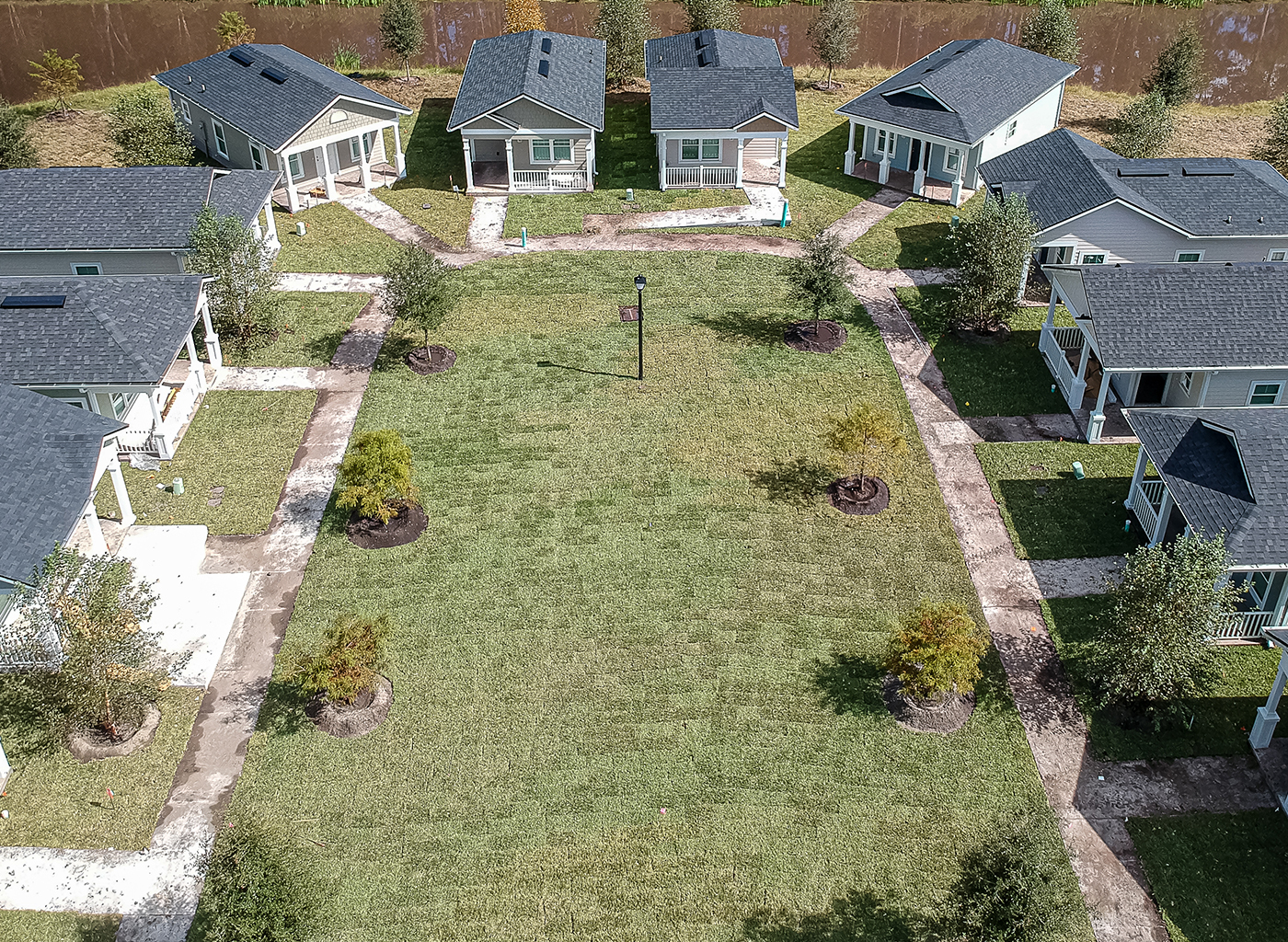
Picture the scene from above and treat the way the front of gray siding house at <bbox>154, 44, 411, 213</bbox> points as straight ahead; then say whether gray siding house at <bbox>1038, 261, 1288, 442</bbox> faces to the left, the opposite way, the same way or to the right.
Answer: the opposite way

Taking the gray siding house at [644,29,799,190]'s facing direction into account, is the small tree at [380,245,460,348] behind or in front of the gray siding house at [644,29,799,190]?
in front

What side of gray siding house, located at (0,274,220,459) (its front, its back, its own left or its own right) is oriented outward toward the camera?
right

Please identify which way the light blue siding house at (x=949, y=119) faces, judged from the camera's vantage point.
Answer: facing the viewer and to the left of the viewer

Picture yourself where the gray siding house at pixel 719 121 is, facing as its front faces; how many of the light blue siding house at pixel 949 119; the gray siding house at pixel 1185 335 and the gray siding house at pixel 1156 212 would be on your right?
0

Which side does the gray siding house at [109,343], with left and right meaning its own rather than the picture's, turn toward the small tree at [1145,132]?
front

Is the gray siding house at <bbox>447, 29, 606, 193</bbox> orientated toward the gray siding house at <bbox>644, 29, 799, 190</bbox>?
no

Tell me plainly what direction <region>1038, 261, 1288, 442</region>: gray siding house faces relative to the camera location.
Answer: facing to the left of the viewer

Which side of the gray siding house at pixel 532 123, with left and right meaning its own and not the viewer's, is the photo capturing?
front

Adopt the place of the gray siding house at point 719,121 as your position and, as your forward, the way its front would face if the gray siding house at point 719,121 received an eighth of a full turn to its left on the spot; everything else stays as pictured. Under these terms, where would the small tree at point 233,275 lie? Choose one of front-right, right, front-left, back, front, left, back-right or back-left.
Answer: right

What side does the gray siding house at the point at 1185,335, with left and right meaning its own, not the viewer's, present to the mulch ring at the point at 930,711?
left

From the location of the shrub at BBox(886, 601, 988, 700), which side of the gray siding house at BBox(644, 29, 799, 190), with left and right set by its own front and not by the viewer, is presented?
front

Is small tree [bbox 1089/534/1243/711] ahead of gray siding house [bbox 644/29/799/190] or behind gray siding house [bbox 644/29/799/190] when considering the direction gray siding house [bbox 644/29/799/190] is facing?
ahead

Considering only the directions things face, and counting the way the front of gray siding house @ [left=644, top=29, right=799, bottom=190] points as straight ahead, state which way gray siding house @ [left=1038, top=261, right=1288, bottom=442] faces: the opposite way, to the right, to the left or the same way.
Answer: to the right

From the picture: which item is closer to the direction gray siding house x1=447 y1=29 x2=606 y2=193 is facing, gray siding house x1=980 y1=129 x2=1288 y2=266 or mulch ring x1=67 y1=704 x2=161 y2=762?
the mulch ring

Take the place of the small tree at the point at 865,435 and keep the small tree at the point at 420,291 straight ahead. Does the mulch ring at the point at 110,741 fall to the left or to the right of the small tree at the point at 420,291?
left

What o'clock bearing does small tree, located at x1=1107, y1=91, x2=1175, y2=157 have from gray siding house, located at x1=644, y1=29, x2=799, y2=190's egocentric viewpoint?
The small tree is roughly at 9 o'clock from the gray siding house.

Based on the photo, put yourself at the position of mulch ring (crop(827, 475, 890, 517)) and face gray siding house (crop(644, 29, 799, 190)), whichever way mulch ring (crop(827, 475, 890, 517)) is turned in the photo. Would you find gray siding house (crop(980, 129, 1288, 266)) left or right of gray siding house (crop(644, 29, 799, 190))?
right

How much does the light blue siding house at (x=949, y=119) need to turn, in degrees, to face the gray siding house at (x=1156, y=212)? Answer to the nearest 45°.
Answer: approximately 90° to its left

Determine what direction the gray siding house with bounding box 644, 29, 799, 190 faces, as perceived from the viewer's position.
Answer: facing the viewer

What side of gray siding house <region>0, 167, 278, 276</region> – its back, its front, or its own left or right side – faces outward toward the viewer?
right

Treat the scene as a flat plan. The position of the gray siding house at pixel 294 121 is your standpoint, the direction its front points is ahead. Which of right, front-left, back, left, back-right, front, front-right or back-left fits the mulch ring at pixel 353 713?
front-right
